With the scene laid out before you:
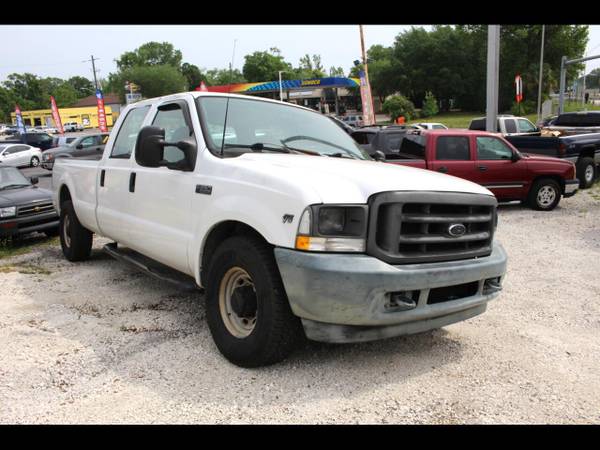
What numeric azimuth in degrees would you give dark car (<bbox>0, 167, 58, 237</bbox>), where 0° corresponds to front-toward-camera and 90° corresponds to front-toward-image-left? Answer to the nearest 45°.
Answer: approximately 315°

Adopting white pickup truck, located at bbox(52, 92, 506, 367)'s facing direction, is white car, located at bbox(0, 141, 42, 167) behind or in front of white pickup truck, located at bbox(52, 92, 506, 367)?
behind

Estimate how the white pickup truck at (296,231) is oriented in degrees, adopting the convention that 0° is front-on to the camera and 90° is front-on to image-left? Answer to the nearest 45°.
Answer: approximately 315°

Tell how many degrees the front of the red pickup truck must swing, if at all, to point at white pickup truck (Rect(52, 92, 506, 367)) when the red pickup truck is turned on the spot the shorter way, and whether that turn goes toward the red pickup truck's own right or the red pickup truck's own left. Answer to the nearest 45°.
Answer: approximately 90° to the red pickup truck's own right

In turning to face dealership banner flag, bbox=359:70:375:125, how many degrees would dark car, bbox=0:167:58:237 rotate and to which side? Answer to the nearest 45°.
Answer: approximately 90° to its left

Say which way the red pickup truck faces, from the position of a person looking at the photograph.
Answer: facing to the right of the viewer

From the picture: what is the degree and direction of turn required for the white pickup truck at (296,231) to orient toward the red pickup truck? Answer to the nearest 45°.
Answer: approximately 90° to its left

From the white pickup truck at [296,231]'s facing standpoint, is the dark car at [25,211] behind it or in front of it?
behind

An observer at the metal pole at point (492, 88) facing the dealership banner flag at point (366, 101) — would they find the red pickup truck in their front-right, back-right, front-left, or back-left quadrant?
back-left
